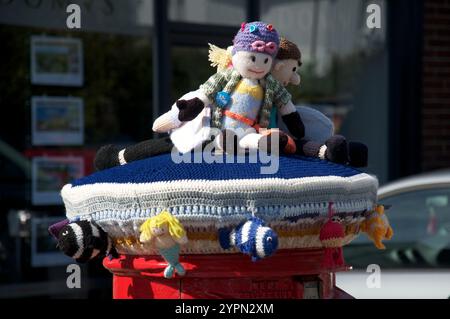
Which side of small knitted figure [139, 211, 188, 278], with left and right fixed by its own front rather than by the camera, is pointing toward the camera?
front
